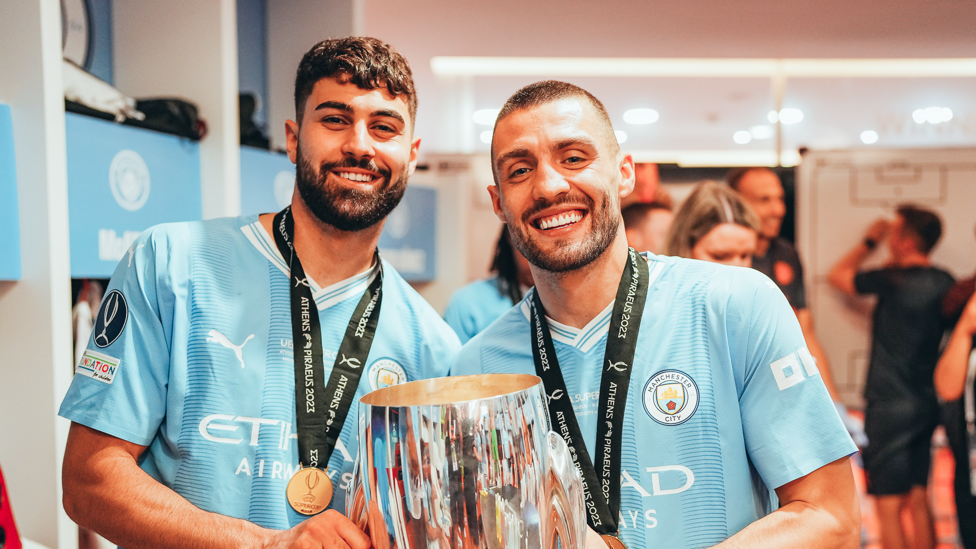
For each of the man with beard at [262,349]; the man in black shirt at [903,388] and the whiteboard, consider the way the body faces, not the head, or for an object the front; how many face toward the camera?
2

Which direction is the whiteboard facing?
toward the camera

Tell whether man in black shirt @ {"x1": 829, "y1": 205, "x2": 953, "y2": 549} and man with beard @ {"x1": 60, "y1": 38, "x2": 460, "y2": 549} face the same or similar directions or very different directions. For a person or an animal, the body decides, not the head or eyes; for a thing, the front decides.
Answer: very different directions

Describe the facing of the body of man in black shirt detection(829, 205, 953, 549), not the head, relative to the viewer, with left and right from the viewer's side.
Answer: facing away from the viewer and to the left of the viewer

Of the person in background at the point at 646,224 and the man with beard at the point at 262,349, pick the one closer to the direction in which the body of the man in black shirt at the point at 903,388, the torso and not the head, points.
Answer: the person in background

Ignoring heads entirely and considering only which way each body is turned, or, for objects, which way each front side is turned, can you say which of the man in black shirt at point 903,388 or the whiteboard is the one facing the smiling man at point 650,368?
the whiteboard

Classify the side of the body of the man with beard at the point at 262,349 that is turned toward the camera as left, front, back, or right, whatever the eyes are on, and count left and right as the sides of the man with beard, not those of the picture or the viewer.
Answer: front
